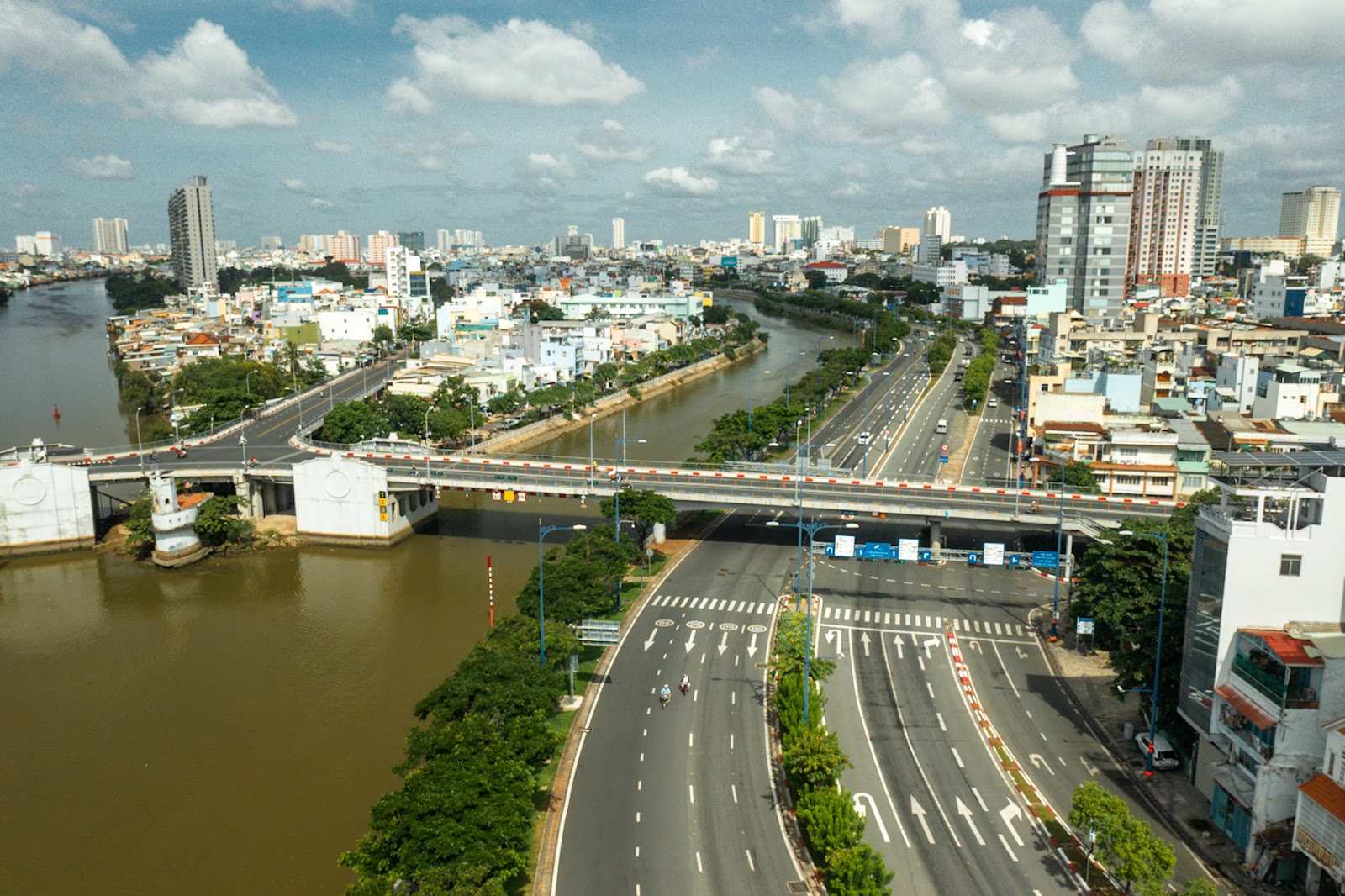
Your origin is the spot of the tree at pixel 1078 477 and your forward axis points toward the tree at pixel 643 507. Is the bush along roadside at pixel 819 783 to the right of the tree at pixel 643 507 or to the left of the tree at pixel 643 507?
left

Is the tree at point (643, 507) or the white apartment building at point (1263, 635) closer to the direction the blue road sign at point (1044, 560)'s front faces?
the white apartment building

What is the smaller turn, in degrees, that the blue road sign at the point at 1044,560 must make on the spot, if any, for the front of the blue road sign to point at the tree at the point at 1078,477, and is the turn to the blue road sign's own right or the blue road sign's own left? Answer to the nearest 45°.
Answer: approximately 180°

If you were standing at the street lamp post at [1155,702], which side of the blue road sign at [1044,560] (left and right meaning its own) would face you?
front

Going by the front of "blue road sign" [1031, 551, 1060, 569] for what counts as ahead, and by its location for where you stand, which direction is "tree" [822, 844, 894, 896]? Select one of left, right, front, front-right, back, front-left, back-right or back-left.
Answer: front

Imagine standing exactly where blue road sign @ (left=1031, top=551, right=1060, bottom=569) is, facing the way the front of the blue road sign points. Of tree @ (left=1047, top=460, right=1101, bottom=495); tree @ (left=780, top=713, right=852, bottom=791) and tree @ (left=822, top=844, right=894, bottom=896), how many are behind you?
1

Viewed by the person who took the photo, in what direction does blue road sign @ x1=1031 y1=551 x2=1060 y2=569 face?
facing the viewer

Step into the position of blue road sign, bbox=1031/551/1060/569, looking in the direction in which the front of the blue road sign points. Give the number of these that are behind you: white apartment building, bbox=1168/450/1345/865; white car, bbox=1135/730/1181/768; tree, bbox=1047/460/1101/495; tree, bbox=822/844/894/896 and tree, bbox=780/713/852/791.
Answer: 1

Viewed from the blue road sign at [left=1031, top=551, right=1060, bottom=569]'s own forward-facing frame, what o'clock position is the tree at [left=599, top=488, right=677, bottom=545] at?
The tree is roughly at 3 o'clock from the blue road sign.

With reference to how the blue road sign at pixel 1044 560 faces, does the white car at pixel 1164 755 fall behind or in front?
in front

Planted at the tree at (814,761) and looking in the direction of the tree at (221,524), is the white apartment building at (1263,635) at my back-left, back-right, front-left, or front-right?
back-right

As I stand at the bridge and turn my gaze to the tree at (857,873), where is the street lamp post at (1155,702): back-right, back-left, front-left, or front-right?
front-left

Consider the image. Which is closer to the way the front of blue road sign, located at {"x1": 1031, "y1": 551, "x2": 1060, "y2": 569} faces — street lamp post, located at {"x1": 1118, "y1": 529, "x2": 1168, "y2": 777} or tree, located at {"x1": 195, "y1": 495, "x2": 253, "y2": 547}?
the street lamp post

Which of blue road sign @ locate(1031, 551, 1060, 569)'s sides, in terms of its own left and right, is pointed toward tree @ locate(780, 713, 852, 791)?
front

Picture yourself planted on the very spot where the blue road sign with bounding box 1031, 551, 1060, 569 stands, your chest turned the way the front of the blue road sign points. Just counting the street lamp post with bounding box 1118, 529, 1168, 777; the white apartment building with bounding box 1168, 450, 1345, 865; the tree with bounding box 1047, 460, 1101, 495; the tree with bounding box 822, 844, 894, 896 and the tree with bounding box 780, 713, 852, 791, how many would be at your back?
1

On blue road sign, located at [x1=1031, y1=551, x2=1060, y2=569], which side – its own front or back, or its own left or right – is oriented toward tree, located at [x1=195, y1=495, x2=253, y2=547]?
right
